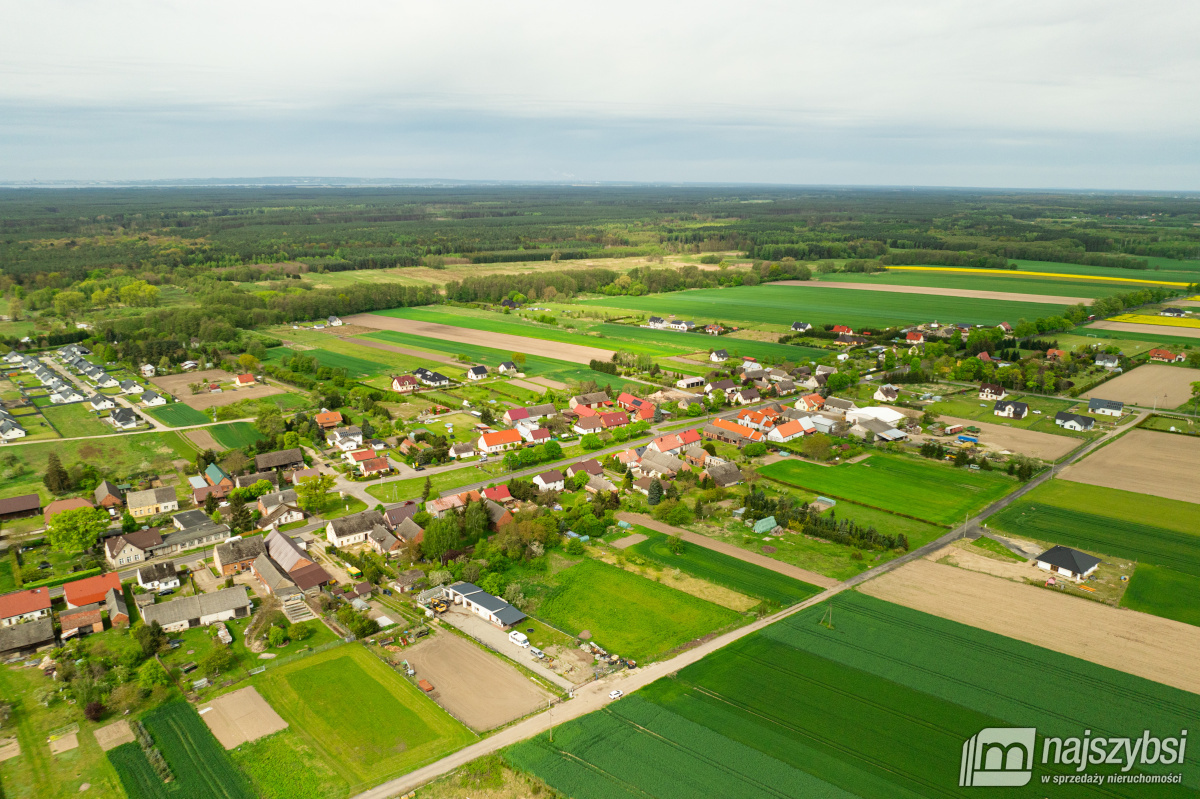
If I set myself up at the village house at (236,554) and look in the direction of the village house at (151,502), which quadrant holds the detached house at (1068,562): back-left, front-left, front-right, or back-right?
back-right

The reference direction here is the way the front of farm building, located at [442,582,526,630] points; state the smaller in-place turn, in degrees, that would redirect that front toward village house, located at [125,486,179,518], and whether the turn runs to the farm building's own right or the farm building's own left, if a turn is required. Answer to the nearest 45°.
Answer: approximately 90° to the farm building's own right

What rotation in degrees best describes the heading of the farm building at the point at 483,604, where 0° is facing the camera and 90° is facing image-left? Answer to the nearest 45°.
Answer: approximately 45°

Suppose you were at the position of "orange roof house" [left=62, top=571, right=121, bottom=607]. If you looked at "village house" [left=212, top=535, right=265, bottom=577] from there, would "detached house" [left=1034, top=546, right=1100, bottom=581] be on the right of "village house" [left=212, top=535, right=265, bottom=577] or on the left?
right

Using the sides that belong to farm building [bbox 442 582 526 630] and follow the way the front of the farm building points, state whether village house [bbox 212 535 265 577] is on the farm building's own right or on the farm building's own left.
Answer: on the farm building's own right

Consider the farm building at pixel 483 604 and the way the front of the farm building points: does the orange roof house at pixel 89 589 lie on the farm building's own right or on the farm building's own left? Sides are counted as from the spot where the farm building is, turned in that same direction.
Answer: on the farm building's own right

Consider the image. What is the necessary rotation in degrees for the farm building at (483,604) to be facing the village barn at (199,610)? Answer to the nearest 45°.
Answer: approximately 45° to its right

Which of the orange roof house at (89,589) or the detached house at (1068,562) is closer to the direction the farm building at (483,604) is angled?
the orange roof house

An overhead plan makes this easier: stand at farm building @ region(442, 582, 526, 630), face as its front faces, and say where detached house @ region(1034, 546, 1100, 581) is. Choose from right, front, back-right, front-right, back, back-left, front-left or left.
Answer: back-left

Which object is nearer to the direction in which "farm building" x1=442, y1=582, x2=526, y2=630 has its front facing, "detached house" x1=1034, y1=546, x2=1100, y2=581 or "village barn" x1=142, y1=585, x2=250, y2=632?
the village barn
